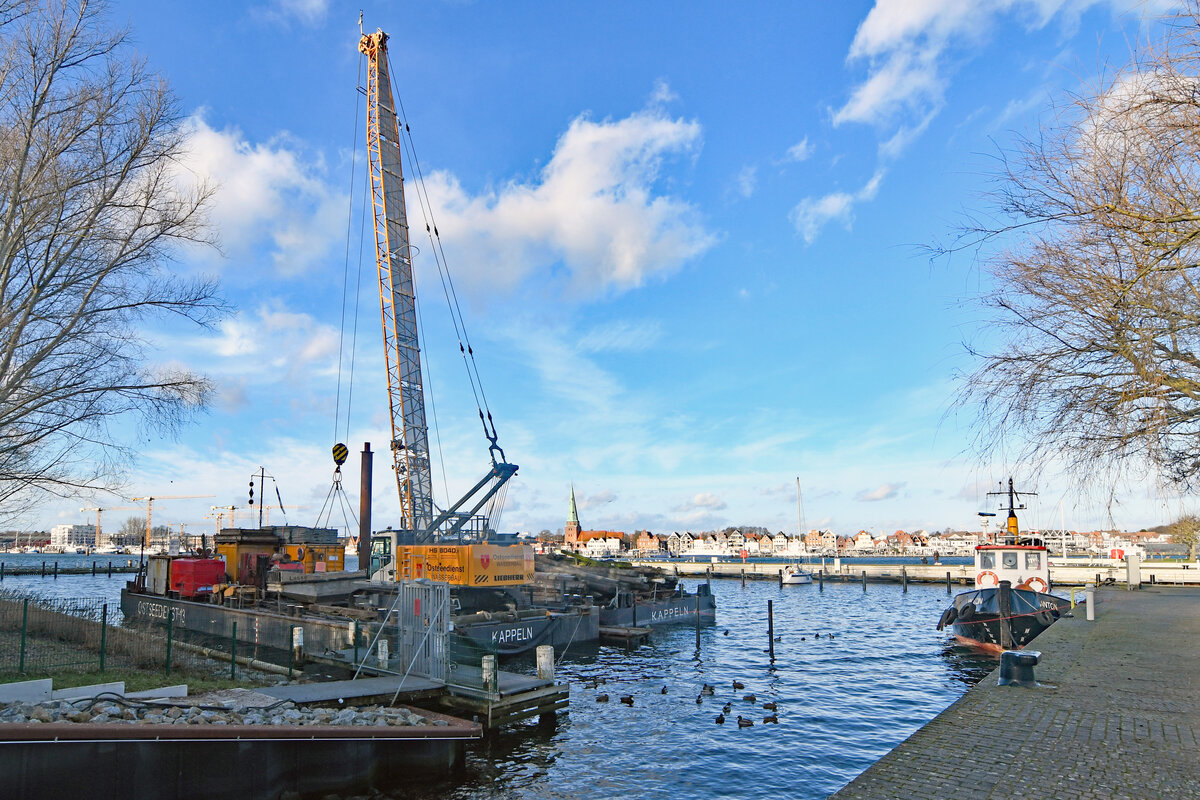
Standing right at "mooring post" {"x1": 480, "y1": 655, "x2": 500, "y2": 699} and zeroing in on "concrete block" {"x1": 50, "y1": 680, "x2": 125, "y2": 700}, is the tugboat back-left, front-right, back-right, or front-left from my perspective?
back-right

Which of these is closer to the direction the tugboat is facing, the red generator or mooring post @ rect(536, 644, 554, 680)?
the mooring post

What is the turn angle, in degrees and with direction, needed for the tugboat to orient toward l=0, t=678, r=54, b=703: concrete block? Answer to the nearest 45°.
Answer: approximately 45° to its right

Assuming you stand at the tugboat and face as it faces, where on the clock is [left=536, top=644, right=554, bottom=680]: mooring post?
The mooring post is roughly at 1 o'clock from the tugboat.

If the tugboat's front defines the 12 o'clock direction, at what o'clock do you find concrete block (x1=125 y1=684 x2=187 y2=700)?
The concrete block is roughly at 1 o'clock from the tugboat.

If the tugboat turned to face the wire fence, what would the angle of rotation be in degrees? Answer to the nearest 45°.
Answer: approximately 45° to its right

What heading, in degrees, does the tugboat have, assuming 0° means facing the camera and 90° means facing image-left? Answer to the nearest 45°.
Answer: approximately 0°
